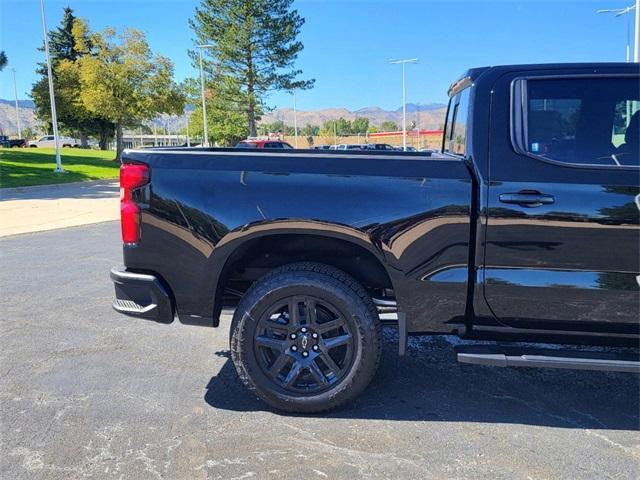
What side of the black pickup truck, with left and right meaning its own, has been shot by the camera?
right

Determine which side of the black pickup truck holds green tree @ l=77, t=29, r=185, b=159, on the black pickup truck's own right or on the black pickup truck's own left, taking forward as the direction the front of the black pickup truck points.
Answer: on the black pickup truck's own left

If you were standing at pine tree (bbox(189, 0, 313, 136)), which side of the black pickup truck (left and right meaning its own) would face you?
left
